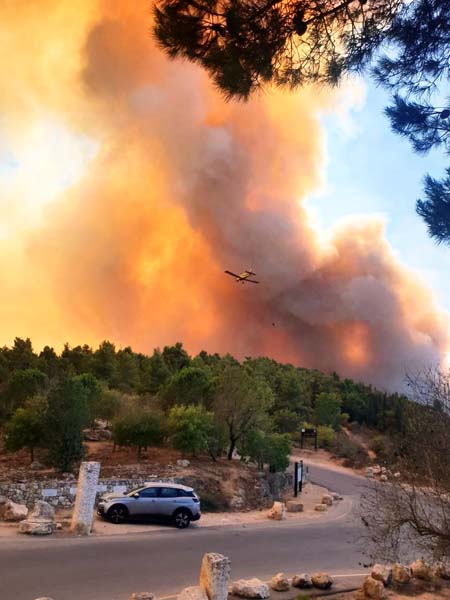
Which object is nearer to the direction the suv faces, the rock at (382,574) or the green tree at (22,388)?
the green tree

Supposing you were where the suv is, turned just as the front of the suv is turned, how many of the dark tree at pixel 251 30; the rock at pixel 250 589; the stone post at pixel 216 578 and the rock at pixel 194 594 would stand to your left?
4

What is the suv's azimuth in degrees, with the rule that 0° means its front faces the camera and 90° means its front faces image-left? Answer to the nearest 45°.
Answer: approximately 90°

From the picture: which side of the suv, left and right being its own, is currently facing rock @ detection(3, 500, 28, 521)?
front

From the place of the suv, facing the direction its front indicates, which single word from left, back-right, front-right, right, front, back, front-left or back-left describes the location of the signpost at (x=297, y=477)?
back-right

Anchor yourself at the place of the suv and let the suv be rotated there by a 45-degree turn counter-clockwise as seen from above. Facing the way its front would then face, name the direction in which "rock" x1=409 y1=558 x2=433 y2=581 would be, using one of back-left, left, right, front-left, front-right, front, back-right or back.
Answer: left

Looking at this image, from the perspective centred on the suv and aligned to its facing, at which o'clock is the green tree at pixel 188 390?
The green tree is roughly at 3 o'clock from the suv.

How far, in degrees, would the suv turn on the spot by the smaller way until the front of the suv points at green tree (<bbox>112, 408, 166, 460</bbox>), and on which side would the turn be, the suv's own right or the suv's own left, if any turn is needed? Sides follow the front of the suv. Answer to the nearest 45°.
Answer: approximately 90° to the suv's own right

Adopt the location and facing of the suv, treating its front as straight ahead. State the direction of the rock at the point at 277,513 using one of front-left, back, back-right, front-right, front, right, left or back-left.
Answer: back-right
